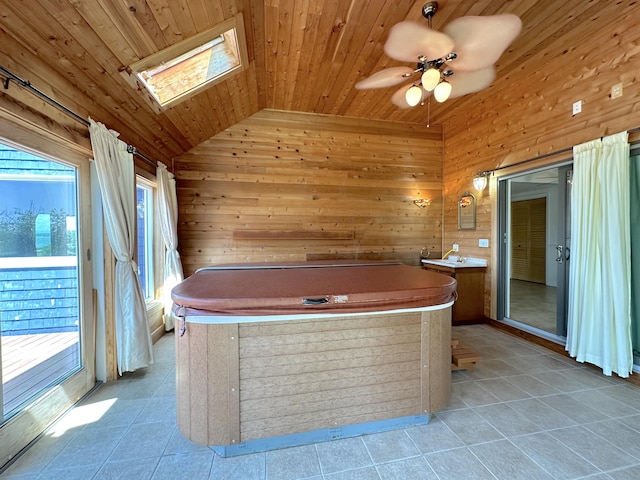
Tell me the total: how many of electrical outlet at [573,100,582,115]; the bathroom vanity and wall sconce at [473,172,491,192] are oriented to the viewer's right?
0

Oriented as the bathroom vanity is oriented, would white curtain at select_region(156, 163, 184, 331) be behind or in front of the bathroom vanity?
in front

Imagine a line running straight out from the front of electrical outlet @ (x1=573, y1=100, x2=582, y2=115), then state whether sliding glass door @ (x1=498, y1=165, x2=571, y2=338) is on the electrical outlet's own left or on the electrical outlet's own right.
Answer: on the electrical outlet's own right

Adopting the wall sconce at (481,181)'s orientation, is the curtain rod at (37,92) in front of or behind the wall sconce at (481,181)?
in front

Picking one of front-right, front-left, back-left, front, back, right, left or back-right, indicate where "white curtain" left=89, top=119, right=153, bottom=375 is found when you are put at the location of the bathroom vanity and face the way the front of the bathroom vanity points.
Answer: front

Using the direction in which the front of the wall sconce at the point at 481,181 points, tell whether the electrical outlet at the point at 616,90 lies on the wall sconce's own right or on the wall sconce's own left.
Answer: on the wall sconce's own left

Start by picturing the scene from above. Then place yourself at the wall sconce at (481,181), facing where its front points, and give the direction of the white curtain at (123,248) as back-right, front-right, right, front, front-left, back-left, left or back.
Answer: front

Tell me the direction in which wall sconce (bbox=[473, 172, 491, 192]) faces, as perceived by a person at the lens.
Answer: facing the viewer and to the left of the viewer

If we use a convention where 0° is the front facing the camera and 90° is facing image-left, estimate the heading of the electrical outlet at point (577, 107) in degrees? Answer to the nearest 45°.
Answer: approximately 45°

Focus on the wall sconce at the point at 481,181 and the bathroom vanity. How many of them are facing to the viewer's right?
0

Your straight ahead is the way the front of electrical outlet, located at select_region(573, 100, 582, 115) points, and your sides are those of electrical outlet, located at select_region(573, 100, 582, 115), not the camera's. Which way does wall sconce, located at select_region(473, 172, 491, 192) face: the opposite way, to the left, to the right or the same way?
the same way
